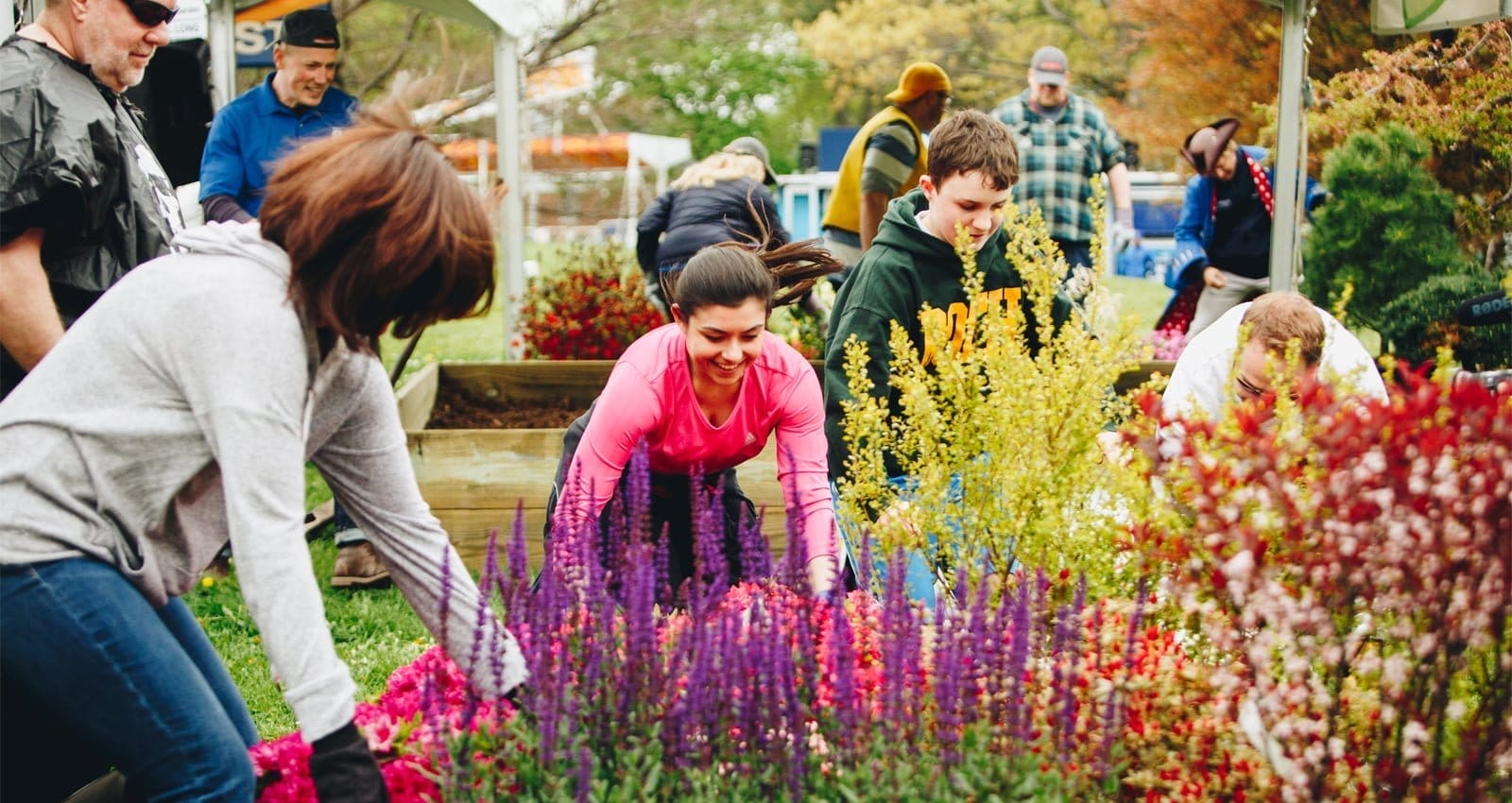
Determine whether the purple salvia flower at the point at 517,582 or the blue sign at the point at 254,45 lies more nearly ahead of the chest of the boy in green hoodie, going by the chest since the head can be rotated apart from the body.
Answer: the purple salvia flower

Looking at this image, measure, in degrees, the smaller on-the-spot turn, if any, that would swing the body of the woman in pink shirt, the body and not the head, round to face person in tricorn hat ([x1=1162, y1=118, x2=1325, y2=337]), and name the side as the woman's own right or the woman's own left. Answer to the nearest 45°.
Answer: approximately 135° to the woman's own left

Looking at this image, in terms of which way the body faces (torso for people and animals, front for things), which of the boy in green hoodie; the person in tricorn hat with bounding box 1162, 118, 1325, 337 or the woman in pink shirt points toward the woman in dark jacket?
the person in tricorn hat

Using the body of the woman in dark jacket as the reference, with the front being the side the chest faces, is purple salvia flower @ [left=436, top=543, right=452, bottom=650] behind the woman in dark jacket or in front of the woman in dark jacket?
behind

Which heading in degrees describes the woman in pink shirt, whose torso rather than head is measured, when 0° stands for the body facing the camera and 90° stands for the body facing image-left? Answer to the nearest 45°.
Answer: approximately 0°

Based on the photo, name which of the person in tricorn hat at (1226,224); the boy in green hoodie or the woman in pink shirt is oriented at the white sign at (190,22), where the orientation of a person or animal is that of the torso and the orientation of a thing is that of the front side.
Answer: the person in tricorn hat

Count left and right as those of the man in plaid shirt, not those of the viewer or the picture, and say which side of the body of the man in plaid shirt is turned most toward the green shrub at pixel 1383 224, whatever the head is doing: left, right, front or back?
left

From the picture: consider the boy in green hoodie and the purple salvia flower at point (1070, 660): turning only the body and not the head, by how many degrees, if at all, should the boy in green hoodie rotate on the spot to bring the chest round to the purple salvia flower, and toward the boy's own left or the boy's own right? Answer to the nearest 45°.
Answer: approximately 45° to the boy's own right

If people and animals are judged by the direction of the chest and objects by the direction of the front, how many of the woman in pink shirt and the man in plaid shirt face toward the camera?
2

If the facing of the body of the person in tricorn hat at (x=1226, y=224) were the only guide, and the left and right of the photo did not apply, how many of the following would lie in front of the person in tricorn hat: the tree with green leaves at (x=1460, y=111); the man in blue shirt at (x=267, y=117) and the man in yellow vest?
2

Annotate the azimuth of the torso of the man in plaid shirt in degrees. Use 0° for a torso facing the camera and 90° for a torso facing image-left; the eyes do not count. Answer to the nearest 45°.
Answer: approximately 0°

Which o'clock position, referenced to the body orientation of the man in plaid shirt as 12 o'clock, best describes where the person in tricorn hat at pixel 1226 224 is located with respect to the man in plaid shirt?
The person in tricorn hat is roughly at 9 o'clock from the man in plaid shirt.
